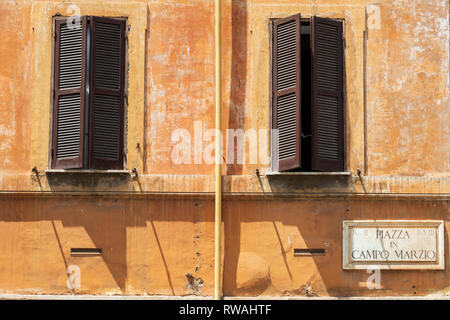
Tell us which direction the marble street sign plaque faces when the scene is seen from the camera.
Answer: facing the viewer
